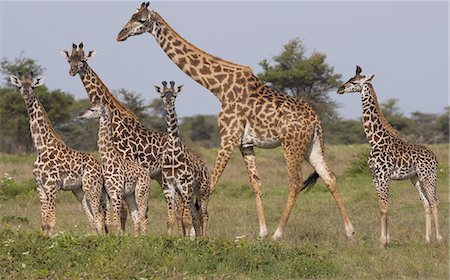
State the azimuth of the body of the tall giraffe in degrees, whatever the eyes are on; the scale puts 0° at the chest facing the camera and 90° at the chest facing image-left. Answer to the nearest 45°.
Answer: approximately 90°

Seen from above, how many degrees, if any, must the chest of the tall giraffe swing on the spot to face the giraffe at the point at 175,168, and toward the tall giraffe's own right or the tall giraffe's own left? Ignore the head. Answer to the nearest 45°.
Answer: approximately 45° to the tall giraffe's own left

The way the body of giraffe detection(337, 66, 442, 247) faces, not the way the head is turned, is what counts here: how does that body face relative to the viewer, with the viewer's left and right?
facing to the left of the viewer

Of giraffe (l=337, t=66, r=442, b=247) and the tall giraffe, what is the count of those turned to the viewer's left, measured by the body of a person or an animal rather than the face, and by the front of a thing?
2

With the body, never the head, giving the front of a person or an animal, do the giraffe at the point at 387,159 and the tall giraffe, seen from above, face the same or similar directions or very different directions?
same or similar directions

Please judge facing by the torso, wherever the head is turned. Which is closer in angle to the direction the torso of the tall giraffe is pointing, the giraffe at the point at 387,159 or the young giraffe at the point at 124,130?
the young giraffe

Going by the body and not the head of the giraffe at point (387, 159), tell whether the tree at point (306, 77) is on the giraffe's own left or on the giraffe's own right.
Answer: on the giraffe's own right

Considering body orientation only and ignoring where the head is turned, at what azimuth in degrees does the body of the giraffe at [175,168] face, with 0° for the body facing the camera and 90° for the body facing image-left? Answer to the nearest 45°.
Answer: approximately 45°

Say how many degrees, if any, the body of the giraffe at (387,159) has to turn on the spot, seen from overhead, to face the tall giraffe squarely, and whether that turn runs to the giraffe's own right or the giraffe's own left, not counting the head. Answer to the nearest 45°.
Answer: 0° — it already faces it

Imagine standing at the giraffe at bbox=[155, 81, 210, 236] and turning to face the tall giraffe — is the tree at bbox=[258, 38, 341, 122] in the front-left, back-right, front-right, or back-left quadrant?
front-left
